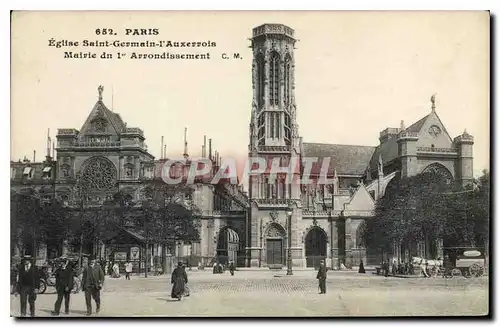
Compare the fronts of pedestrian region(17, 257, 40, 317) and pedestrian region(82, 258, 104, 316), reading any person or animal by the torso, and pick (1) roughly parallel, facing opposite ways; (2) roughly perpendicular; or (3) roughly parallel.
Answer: roughly parallel

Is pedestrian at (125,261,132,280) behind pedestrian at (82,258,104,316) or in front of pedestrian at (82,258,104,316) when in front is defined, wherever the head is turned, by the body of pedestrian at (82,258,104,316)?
behind

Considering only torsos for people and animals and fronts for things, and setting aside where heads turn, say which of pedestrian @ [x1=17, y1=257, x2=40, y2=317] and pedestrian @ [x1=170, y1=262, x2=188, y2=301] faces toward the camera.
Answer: pedestrian @ [x1=17, y1=257, x2=40, y2=317]

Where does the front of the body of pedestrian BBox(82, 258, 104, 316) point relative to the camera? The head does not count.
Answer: toward the camera

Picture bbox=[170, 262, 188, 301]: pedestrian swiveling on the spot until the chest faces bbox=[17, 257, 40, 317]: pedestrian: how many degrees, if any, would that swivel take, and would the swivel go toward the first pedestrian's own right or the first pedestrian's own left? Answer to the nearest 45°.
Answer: approximately 90° to the first pedestrian's own left

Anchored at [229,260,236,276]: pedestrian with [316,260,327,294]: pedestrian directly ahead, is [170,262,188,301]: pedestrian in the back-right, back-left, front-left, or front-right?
front-right

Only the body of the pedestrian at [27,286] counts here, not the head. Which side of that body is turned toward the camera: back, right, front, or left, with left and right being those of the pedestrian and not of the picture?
front

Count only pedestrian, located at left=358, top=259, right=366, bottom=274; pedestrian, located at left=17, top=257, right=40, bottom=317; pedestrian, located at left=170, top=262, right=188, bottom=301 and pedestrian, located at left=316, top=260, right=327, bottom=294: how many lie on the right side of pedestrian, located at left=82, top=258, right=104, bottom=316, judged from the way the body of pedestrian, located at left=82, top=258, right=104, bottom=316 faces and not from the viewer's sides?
1

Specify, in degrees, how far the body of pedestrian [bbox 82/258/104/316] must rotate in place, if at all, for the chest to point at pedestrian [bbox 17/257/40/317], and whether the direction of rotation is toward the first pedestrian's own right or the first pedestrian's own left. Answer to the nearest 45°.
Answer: approximately 90° to the first pedestrian's own right

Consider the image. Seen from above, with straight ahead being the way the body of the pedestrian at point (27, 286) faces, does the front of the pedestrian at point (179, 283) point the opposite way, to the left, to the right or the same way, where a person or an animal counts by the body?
the opposite way

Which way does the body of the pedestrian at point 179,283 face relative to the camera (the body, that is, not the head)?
away from the camera

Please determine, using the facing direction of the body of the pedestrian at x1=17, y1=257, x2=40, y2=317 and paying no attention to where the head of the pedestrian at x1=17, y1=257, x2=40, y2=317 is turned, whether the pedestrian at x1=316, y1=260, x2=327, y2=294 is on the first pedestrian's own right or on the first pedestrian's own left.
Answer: on the first pedestrian's own left

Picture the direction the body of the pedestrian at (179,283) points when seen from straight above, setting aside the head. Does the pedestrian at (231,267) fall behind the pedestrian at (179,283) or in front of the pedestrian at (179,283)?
in front

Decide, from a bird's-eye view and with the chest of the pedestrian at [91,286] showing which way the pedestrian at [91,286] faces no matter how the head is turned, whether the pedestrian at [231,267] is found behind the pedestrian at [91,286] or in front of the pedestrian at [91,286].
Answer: behind
